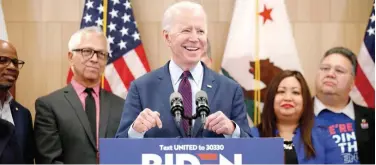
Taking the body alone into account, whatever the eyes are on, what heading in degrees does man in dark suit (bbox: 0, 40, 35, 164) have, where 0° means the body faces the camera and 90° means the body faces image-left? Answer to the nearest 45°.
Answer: approximately 315°

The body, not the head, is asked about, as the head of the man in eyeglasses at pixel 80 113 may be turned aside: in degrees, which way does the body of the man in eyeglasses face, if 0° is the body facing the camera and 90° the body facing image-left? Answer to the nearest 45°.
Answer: approximately 315°

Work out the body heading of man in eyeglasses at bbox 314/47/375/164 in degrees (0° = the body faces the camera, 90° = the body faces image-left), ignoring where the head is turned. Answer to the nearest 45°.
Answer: approximately 45°

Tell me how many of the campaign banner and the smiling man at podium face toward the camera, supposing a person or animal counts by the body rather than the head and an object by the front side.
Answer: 2

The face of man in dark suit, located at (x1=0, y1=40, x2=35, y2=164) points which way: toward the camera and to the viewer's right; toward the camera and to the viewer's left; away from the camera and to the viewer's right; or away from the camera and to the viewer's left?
toward the camera and to the viewer's right

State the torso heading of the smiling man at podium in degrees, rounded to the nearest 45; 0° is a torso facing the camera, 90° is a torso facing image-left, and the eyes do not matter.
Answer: approximately 0°

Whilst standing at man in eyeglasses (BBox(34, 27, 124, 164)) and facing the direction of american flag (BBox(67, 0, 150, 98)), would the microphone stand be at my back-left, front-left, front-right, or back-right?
back-right

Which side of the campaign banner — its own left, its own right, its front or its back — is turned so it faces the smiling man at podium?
back

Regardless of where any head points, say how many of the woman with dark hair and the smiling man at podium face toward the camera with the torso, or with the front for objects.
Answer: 2

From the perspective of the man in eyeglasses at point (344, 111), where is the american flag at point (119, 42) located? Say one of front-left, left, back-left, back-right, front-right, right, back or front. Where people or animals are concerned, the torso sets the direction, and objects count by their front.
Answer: front-right
